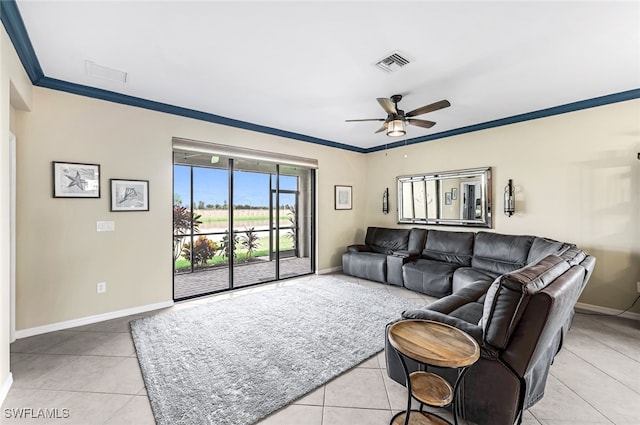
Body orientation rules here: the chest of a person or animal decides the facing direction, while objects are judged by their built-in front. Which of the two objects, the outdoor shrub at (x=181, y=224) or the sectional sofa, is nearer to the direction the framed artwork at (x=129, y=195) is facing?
the sectional sofa

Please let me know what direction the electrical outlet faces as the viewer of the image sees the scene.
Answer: facing the viewer

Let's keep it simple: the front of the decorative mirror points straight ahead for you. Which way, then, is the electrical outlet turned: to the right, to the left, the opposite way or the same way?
to the left

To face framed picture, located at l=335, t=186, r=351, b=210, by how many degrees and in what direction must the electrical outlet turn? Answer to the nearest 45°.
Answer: approximately 90° to its left

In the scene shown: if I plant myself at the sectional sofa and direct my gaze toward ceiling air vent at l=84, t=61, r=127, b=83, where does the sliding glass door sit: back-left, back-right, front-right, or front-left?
front-right

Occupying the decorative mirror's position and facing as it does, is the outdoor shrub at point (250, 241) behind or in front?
in front

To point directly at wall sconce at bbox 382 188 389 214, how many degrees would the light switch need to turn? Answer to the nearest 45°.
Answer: approximately 90° to its left

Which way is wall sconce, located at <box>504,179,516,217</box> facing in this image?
toward the camera

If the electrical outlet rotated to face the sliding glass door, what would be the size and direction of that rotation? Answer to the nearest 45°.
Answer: approximately 90° to its left
